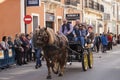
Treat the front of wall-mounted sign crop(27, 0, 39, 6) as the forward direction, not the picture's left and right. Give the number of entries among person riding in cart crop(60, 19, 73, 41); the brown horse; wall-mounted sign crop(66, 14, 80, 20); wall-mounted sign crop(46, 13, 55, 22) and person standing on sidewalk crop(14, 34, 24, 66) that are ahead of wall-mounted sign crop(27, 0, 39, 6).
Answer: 3

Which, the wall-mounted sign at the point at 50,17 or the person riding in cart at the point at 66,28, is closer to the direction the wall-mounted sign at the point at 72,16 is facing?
the person riding in cart

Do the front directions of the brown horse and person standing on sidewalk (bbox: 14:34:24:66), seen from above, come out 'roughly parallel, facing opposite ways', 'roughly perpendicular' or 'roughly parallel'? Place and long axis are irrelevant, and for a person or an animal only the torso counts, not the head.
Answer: roughly perpendicular

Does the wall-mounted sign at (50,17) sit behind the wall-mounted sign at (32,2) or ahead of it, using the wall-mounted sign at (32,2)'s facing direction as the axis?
behind

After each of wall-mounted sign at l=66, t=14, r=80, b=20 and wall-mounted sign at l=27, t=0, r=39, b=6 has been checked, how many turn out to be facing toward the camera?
2

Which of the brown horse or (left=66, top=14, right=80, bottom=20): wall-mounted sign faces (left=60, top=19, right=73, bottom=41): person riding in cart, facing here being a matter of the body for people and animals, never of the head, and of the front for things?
the wall-mounted sign

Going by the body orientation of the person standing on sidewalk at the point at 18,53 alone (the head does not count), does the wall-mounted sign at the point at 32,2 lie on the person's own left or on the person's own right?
on the person's own left
